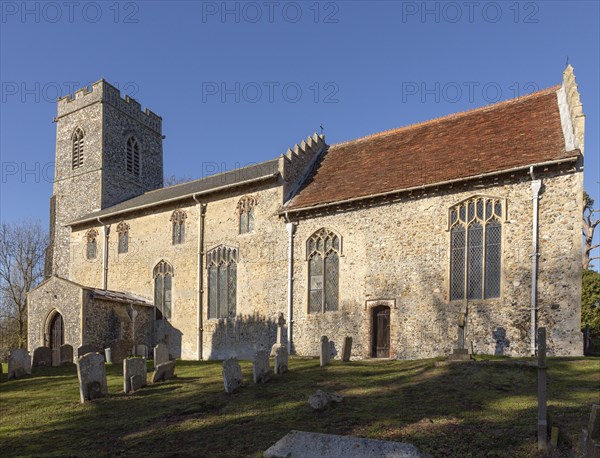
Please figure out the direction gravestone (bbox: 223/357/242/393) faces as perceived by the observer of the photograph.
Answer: facing the viewer and to the right of the viewer

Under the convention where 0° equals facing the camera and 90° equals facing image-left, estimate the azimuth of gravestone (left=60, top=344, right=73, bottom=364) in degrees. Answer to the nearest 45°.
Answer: approximately 0°

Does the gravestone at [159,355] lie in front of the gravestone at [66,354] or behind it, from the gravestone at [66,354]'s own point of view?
in front

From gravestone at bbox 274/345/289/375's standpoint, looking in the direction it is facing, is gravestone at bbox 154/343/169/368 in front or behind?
behind

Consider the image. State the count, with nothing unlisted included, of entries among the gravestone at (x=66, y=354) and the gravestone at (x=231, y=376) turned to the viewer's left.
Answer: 0

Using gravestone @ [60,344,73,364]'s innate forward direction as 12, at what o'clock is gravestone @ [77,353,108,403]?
gravestone @ [77,353,108,403] is roughly at 12 o'clock from gravestone @ [60,344,73,364].
